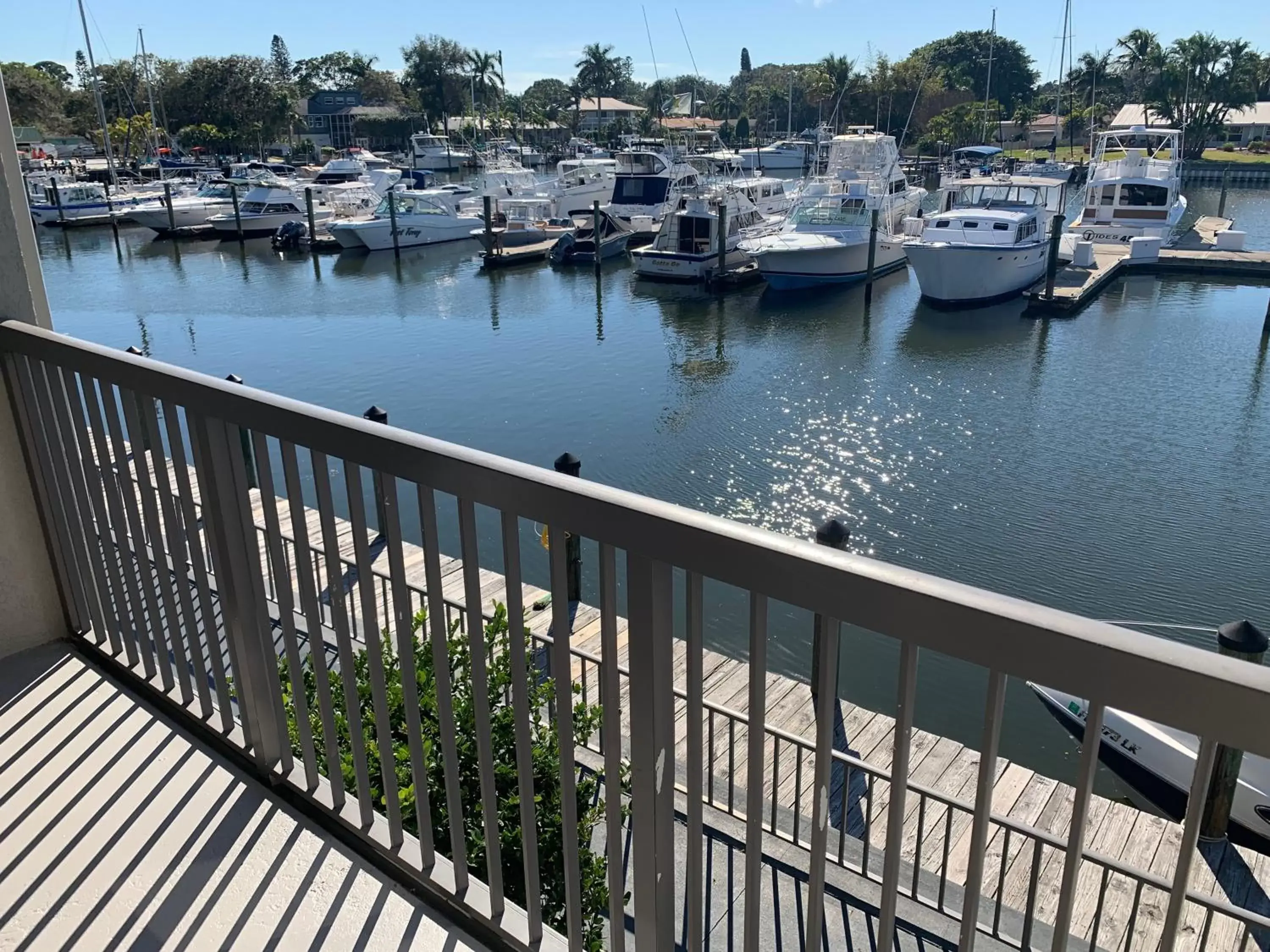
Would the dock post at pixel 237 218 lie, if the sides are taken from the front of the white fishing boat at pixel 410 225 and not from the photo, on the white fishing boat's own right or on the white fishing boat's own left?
on the white fishing boat's own right

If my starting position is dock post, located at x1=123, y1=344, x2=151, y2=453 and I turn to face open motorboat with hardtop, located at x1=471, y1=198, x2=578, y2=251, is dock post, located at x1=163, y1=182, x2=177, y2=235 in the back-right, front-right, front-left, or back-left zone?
front-left

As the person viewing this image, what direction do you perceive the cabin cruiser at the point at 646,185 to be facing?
facing away from the viewer and to the right of the viewer

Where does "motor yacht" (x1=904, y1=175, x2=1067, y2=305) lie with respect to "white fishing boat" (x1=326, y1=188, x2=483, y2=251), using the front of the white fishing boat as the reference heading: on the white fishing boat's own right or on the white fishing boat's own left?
on the white fishing boat's own left

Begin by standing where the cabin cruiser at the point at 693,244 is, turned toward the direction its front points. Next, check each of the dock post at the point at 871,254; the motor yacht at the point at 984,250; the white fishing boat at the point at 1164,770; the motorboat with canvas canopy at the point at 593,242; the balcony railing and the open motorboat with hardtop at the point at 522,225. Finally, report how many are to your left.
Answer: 2

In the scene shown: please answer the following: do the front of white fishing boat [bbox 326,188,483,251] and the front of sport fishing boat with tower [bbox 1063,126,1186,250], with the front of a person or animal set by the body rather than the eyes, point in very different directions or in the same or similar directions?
very different directions

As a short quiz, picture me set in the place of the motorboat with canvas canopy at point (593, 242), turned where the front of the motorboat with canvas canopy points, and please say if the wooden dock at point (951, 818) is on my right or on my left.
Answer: on my right

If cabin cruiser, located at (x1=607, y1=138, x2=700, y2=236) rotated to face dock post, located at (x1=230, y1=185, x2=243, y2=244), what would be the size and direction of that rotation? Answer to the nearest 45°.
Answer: approximately 135° to its left

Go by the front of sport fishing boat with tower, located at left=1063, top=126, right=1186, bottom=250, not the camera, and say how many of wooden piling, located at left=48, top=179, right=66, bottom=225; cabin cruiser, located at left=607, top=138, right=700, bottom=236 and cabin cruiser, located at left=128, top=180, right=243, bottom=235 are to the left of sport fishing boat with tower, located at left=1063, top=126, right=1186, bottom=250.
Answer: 3

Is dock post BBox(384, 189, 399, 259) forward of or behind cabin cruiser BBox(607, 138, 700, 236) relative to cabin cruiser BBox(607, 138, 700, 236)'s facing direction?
behind

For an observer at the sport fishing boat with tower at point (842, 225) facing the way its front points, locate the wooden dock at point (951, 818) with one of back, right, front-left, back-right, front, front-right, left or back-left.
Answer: front-left

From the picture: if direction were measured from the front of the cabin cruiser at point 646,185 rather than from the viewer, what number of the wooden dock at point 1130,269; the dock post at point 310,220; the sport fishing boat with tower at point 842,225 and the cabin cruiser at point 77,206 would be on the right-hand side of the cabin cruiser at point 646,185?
2

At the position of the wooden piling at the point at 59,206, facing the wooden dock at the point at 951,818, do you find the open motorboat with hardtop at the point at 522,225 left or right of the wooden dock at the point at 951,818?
left
